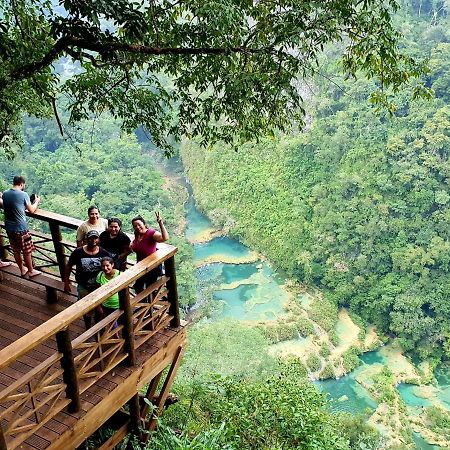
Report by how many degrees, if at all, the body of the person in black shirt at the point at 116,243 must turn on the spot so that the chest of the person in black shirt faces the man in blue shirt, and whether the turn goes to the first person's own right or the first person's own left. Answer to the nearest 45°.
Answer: approximately 135° to the first person's own right

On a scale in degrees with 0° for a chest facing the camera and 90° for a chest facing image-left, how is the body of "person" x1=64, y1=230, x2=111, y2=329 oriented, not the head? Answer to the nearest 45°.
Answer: approximately 0°

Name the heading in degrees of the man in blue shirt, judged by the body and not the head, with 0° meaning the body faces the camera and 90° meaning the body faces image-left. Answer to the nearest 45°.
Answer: approximately 225°

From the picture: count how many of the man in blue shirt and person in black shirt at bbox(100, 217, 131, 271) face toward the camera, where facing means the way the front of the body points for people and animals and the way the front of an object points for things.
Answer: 1
